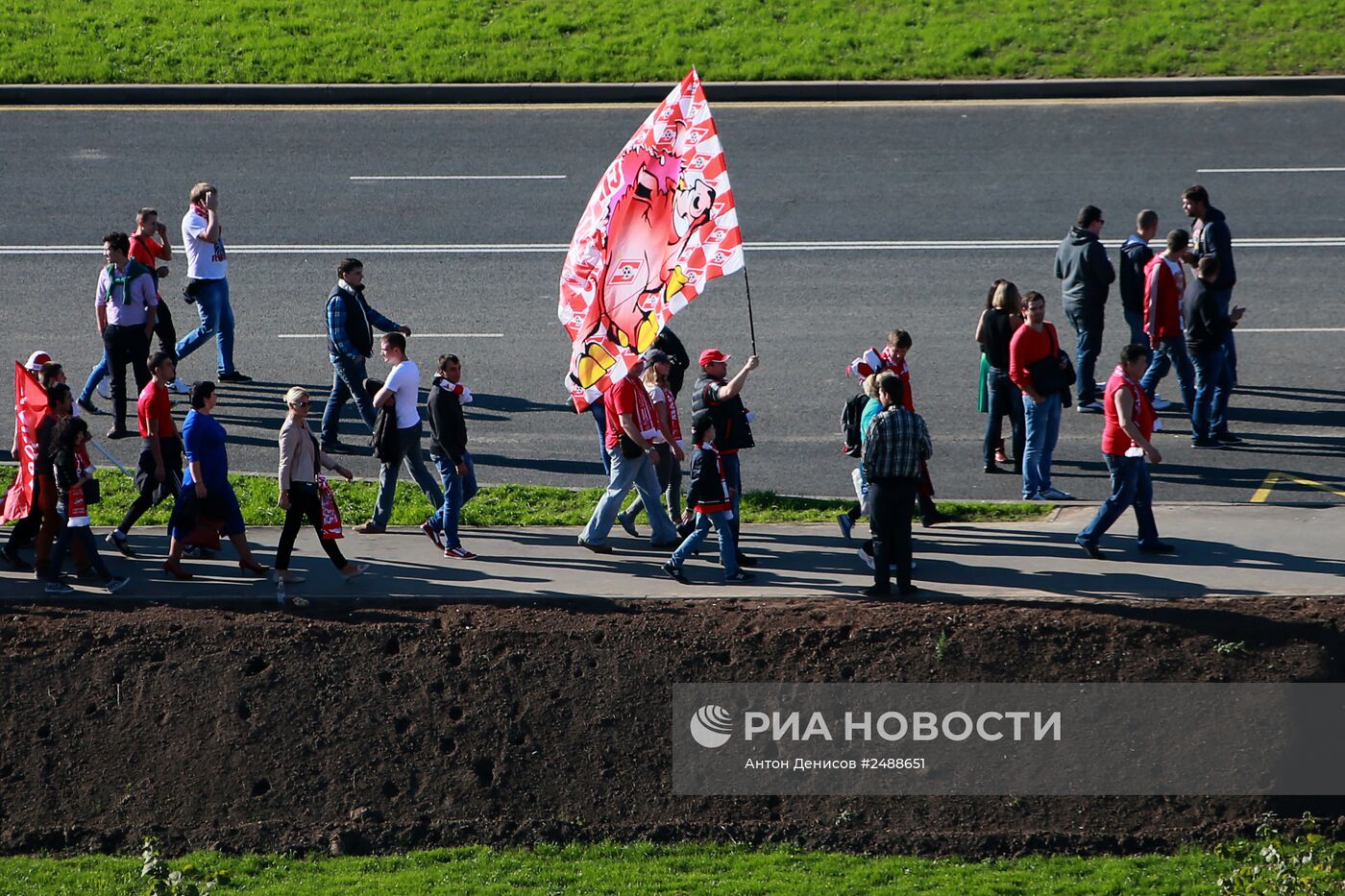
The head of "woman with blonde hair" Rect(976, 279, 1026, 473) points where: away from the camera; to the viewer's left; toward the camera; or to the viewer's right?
away from the camera

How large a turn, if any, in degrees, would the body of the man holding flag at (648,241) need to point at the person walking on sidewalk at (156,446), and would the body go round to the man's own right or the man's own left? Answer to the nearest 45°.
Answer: approximately 180°

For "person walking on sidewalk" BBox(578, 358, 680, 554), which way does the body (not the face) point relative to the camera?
to the viewer's right

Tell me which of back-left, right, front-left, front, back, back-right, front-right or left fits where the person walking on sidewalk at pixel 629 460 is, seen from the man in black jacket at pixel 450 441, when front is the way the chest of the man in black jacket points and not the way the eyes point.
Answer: front

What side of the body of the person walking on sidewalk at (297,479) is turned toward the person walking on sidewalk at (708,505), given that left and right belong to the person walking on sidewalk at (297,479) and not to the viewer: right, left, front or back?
front

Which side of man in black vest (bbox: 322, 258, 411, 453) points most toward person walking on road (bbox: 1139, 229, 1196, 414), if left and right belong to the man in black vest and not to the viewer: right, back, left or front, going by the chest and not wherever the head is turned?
front

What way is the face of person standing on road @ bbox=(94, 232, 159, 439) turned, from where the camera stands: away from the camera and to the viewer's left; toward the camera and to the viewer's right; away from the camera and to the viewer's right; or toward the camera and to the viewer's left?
toward the camera and to the viewer's left
